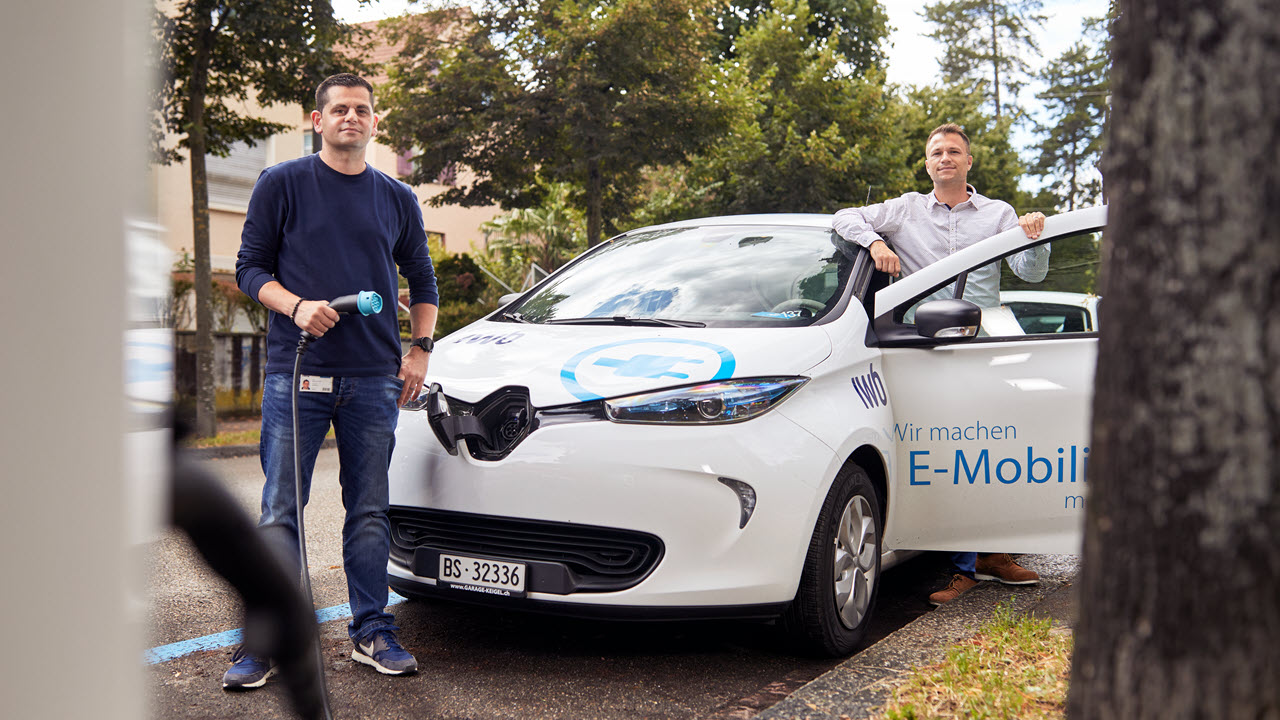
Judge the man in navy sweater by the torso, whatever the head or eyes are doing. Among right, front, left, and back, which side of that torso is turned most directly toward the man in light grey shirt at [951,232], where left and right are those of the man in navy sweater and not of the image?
left

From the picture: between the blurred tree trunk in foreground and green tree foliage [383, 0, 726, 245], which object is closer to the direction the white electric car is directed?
the blurred tree trunk in foreground

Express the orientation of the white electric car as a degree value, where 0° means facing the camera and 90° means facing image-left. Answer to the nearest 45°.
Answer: approximately 45°

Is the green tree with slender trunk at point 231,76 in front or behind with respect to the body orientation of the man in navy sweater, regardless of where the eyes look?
behind

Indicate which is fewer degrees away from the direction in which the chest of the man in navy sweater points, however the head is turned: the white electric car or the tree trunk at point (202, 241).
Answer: the white electric car

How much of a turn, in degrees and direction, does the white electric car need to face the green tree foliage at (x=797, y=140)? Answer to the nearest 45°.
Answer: approximately 135° to its right

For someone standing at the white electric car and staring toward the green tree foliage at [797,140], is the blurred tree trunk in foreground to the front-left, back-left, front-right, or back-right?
back-right

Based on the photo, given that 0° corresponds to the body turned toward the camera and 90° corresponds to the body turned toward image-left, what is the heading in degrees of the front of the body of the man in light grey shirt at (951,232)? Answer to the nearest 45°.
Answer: approximately 0°

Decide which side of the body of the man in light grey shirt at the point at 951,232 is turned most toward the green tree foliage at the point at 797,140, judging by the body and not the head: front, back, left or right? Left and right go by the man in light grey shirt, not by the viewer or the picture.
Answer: back

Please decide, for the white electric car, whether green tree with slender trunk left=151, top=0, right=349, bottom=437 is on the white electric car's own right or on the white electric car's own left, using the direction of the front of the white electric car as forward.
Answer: on the white electric car's own right

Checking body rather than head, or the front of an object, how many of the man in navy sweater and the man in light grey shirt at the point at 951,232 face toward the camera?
2

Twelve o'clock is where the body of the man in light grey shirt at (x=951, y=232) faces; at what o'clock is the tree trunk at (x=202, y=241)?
The tree trunk is roughly at 4 o'clock from the man in light grey shirt.
